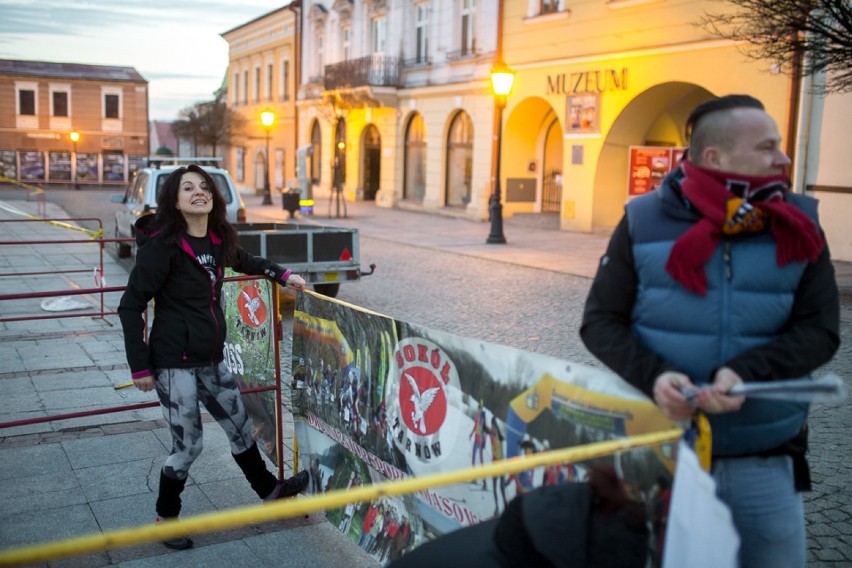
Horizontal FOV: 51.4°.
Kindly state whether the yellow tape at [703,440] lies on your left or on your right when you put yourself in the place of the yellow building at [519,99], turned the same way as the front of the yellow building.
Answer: on your left

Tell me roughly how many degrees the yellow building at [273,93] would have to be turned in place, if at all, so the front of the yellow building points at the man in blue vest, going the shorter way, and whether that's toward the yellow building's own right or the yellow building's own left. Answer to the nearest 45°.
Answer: approximately 45° to the yellow building's own left

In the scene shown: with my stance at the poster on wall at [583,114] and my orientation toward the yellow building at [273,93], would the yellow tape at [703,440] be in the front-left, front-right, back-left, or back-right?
back-left

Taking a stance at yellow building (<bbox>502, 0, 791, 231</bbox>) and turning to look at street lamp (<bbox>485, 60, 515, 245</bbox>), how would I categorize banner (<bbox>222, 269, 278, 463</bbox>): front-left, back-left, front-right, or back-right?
front-left

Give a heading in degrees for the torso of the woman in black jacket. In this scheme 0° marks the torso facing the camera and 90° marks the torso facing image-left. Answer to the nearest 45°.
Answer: approximately 315°

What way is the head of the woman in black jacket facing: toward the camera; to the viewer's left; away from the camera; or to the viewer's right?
toward the camera

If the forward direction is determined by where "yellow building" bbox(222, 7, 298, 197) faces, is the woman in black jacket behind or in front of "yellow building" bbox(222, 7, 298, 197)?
in front

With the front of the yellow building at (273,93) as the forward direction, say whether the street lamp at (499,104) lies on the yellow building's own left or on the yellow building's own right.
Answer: on the yellow building's own left

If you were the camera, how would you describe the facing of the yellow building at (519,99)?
facing the viewer and to the left of the viewer

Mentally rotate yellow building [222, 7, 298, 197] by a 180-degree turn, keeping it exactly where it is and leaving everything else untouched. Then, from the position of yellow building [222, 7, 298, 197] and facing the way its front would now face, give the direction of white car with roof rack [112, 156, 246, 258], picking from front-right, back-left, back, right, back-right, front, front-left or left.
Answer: back-right
